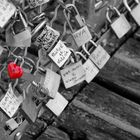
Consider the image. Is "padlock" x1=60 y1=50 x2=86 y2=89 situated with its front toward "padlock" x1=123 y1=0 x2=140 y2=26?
no

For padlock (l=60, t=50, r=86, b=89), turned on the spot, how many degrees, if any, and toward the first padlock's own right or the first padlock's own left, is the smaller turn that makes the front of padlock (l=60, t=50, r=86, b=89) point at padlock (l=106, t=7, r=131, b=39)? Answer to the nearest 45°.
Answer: approximately 135° to the first padlock's own left

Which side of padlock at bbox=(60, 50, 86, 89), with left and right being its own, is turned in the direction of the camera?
front
